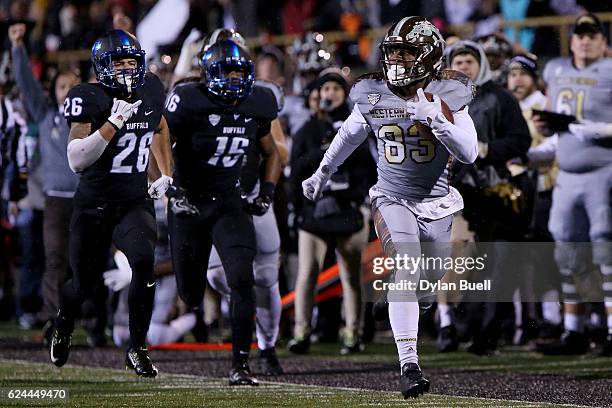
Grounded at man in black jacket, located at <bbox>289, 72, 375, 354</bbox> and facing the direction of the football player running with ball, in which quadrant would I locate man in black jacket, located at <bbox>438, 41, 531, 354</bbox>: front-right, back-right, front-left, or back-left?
front-left

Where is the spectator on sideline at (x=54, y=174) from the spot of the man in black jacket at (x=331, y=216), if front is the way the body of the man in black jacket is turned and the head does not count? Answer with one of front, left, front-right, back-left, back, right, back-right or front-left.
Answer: right

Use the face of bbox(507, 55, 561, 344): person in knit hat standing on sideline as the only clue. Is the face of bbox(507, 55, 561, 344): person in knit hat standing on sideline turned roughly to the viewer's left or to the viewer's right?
to the viewer's left

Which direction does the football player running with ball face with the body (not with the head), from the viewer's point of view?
toward the camera

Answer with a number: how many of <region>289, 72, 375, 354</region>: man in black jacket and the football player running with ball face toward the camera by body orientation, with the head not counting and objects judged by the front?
2

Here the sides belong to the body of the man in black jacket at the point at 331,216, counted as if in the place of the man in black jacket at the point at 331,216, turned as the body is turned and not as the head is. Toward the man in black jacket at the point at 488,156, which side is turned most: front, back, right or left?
left

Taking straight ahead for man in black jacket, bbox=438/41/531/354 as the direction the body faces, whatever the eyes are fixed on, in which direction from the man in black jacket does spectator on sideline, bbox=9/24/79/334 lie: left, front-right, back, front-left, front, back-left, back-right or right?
front-right

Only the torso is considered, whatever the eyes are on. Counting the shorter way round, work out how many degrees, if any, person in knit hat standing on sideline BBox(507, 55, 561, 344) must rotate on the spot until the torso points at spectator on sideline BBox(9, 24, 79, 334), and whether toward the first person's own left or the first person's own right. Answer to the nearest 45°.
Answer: approximately 45° to the first person's own right

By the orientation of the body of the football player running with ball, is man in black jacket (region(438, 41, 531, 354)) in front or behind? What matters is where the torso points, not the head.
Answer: behind

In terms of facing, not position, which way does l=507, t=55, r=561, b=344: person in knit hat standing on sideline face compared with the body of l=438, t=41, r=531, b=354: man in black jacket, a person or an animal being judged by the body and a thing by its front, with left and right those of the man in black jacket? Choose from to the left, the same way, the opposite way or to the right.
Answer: the same way

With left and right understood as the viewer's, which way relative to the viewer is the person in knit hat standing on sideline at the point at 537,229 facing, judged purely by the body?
facing the viewer and to the left of the viewer

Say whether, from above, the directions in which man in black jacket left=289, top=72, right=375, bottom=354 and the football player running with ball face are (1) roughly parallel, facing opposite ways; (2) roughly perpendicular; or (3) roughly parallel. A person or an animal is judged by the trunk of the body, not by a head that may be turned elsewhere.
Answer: roughly parallel
